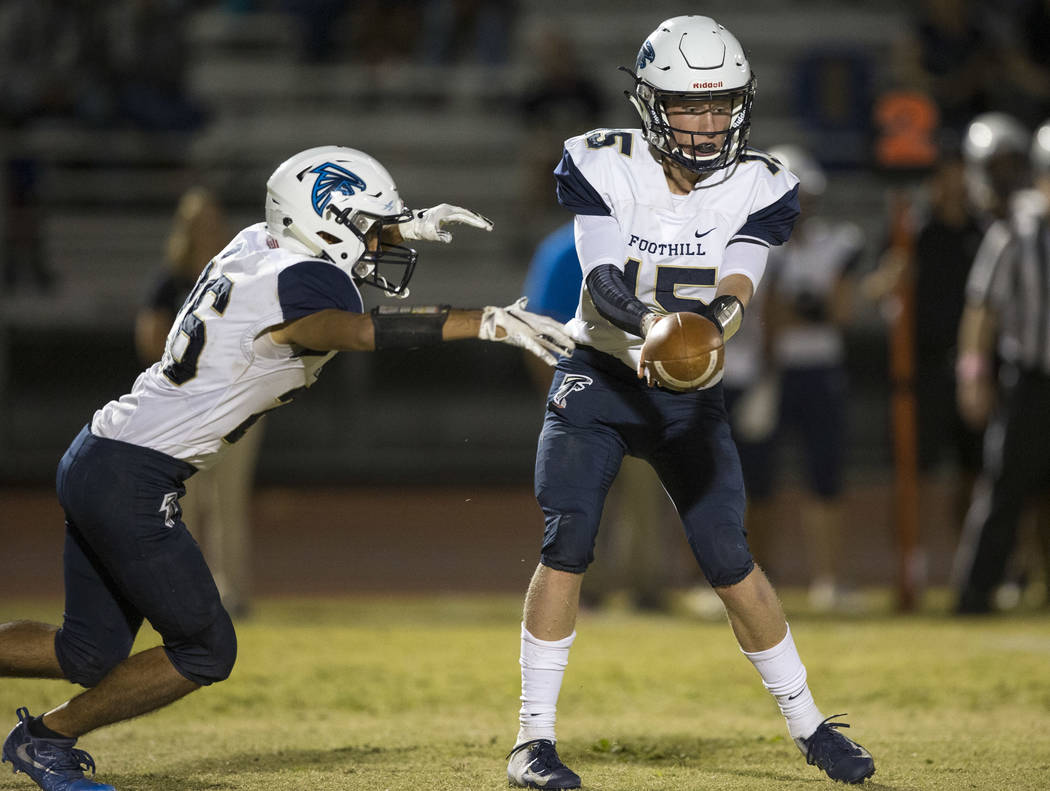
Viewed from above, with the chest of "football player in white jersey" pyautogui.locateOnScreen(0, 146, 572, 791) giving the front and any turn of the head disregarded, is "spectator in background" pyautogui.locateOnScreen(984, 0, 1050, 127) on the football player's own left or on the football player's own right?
on the football player's own left

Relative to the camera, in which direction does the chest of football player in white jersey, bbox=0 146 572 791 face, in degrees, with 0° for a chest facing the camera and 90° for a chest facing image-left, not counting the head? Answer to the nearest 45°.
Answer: approximately 270°

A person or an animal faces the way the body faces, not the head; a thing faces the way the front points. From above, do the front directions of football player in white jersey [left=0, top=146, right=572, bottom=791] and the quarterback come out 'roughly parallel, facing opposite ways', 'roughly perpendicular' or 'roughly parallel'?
roughly perpendicular

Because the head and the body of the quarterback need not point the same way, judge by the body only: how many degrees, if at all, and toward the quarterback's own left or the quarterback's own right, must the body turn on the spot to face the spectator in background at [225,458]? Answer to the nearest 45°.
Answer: approximately 135° to the quarterback's own right

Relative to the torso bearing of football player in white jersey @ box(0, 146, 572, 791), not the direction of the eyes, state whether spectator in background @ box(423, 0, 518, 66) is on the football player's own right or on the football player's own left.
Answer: on the football player's own left

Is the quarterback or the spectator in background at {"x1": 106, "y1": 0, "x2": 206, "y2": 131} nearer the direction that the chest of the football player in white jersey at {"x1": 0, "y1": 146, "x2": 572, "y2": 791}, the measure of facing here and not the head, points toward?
the quarterback

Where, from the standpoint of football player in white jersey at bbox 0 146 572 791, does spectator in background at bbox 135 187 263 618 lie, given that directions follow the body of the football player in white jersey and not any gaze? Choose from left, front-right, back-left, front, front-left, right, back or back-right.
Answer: left

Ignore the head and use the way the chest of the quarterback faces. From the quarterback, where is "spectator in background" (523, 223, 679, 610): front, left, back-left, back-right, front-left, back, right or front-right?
back

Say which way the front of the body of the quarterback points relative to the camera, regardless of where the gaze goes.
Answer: toward the camera

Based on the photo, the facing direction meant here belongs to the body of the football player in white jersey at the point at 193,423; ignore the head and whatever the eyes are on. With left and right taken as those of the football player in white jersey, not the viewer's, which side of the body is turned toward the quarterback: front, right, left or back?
front

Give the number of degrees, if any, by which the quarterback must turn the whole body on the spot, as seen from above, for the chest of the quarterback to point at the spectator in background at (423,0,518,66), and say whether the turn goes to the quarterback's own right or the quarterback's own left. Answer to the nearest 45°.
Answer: approximately 180°

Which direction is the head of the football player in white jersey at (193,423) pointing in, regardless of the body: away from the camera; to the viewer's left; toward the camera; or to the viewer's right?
to the viewer's right

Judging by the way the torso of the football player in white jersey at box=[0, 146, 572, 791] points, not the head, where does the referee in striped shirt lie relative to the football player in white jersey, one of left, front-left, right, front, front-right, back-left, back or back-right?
front-left

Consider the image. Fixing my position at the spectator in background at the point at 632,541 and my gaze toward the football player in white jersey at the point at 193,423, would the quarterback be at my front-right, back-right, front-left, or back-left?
front-left
